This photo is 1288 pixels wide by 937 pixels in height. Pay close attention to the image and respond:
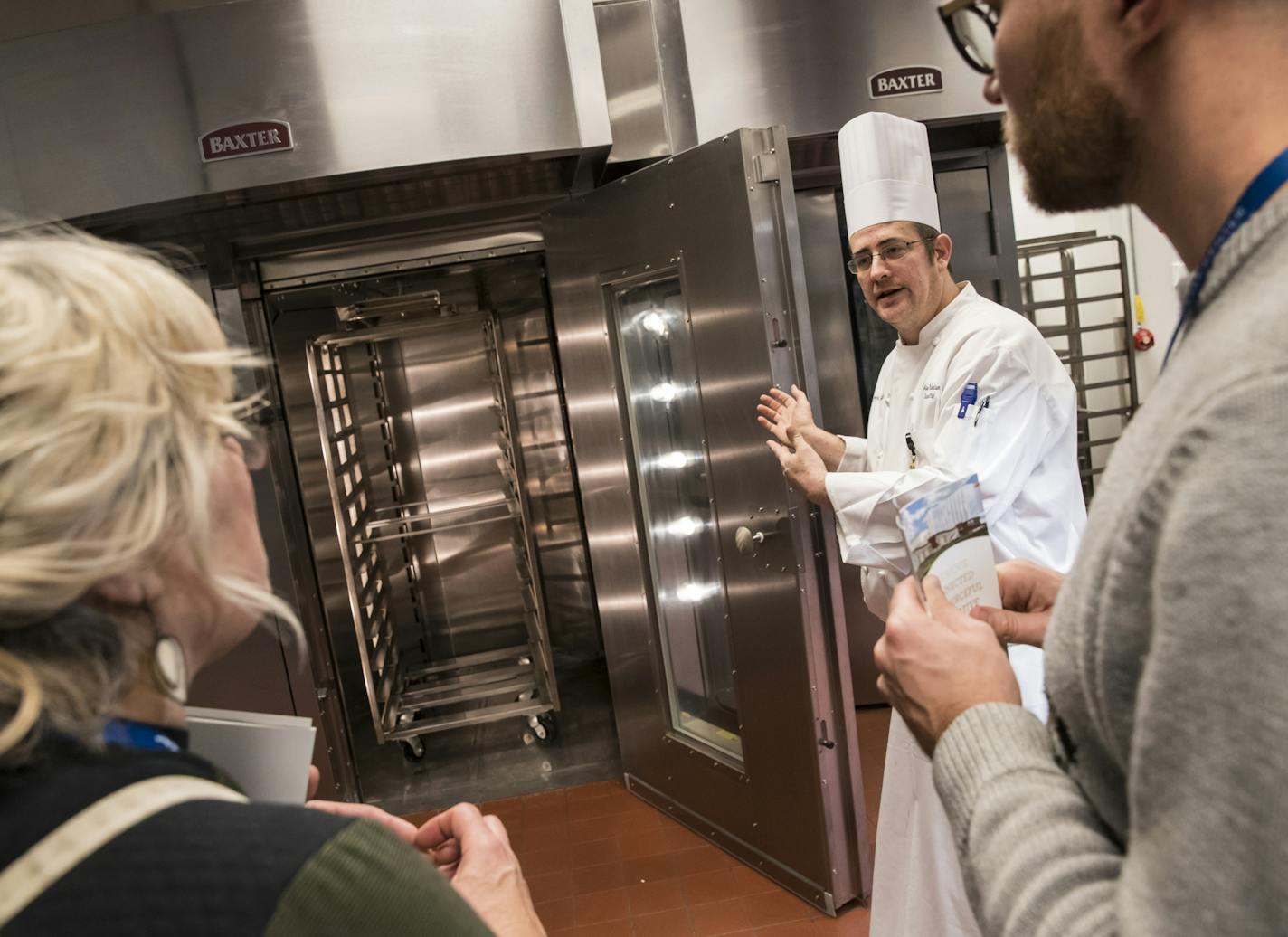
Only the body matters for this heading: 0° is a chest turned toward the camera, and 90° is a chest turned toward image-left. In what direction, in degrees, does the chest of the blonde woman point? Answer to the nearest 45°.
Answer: approximately 225°

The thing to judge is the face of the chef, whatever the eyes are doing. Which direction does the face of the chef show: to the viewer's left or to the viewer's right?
to the viewer's left

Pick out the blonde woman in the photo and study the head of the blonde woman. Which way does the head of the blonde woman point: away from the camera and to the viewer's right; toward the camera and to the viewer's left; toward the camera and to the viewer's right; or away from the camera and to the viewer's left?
away from the camera and to the viewer's right

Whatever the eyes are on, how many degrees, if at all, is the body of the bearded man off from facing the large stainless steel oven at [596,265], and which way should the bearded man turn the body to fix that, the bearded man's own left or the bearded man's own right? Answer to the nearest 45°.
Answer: approximately 45° to the bearded man's own right

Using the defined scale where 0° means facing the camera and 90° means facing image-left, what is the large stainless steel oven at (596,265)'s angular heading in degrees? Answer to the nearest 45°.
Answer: approximately 0°

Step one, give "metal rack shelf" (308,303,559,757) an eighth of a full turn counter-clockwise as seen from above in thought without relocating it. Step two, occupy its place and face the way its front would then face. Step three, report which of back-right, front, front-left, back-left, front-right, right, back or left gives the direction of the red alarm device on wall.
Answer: front-left

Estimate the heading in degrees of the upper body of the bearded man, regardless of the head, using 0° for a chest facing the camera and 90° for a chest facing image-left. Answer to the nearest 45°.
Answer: approximately 90°

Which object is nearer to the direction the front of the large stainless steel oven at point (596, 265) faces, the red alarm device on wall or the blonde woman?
the blonde woman

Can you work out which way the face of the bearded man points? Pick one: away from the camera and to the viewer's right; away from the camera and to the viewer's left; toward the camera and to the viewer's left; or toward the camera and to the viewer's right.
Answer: away from the camera and to the viewer's left
